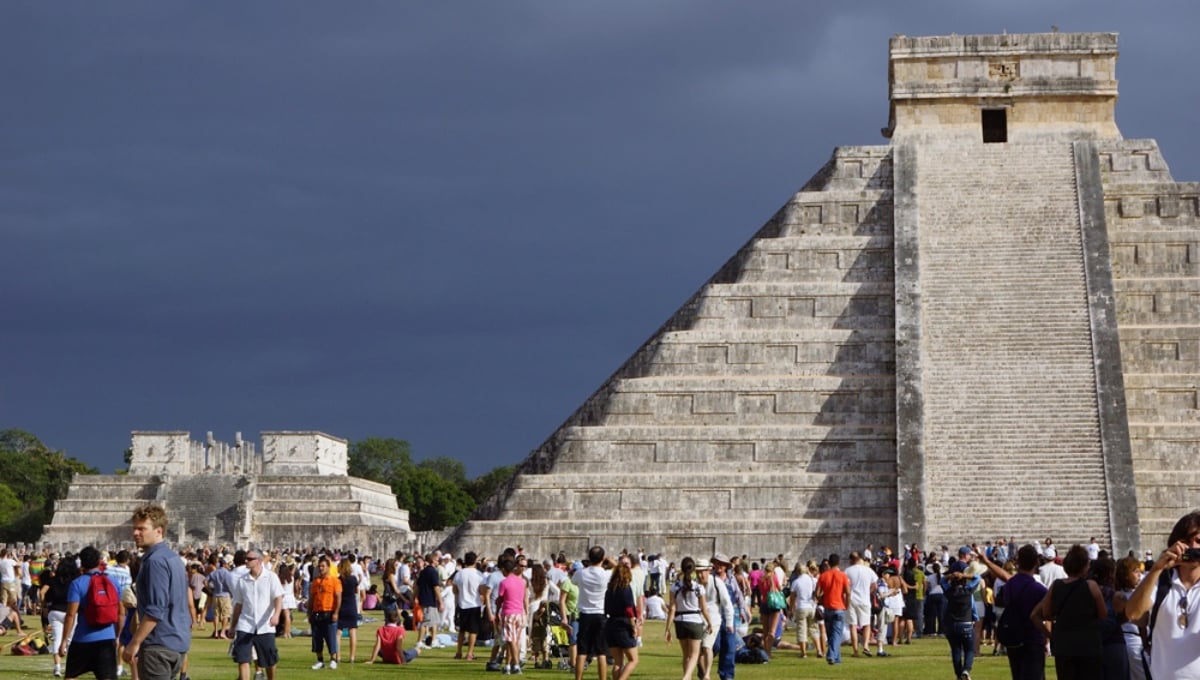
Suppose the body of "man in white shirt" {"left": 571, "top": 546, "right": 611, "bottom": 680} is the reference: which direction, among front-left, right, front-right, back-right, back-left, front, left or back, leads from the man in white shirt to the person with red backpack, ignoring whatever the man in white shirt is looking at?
back-left

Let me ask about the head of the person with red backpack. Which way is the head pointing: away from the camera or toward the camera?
away from the camera

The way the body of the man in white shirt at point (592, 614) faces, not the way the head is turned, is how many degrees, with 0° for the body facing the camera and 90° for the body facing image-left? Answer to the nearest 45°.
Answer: approximately 180°

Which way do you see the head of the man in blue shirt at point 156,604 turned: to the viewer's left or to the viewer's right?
to the viewer's left

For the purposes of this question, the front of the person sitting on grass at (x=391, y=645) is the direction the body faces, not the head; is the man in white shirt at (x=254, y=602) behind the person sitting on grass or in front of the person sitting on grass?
behind

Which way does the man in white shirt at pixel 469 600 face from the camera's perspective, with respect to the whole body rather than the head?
away from the camera

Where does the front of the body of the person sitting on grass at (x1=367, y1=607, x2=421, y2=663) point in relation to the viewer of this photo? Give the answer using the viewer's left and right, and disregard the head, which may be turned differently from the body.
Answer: facing away from the viewer

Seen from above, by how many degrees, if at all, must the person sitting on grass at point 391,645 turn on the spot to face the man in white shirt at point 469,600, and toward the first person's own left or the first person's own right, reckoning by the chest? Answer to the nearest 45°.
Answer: approximately 45° to the first person's own right

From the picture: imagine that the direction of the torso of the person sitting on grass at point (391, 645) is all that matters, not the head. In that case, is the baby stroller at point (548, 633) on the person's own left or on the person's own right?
on the person's own right

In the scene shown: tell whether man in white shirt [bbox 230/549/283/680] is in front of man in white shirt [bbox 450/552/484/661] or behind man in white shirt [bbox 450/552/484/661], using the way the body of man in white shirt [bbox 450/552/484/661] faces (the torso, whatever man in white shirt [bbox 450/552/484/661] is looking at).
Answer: behind
